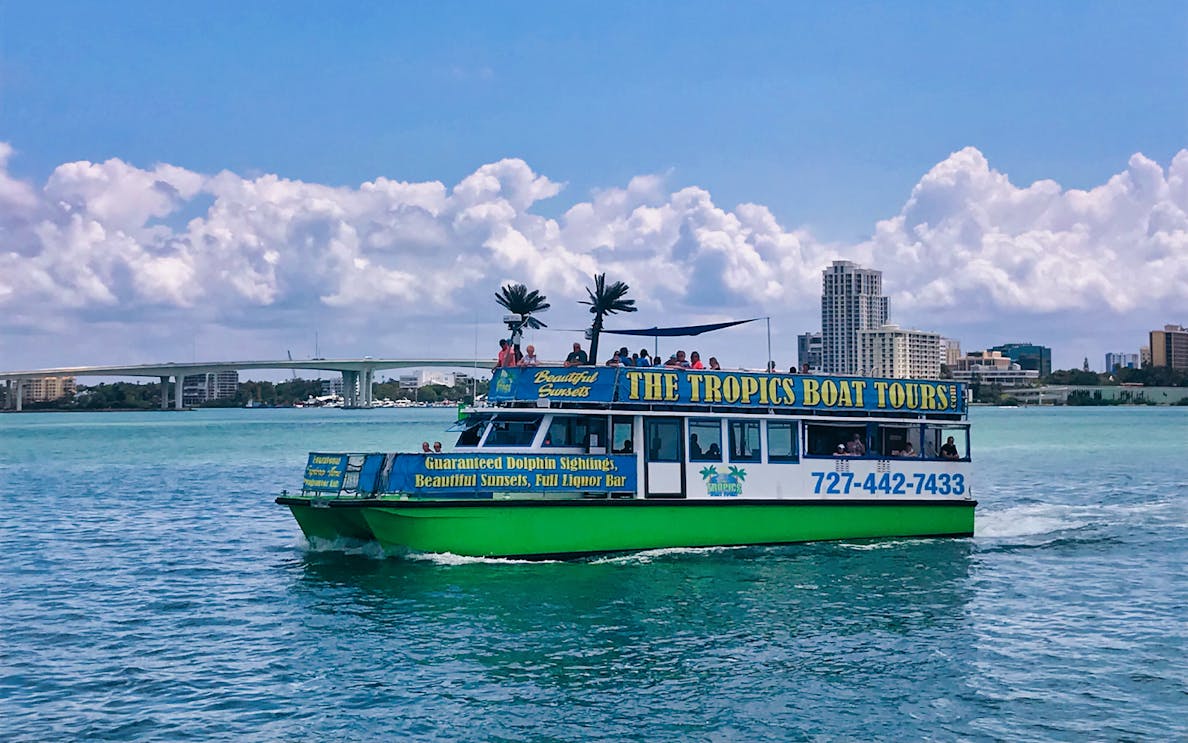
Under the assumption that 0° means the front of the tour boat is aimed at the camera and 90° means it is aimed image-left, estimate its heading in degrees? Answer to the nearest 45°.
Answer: approximately 45°
